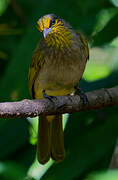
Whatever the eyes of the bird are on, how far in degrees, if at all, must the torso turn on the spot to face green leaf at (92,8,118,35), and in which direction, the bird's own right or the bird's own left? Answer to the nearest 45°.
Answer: approximately 135° to the bird's own left

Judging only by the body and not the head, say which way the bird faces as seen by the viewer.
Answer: toward the camera
